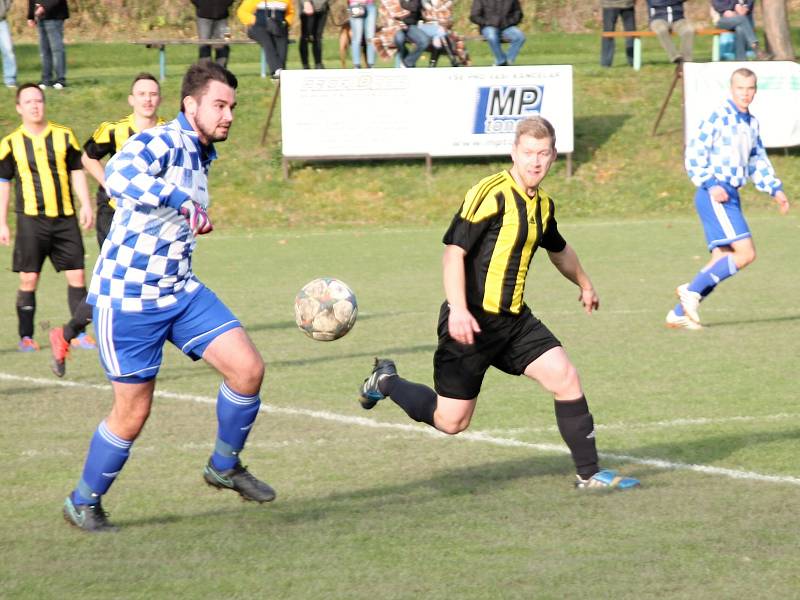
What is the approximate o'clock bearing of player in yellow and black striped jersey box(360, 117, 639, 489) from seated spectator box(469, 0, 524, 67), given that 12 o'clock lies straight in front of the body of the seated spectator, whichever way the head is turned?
The player in yellow and black striped jersey is roughly at 12 o'clock from the seated spectator.

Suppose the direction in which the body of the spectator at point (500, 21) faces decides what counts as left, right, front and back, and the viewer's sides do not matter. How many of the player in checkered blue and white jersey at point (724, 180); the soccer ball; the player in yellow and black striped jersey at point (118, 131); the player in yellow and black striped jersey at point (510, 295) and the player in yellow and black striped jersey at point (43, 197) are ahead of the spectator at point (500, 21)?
5

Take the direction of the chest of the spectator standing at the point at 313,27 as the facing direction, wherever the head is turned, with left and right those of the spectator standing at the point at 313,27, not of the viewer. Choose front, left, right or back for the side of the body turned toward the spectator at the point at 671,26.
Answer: left

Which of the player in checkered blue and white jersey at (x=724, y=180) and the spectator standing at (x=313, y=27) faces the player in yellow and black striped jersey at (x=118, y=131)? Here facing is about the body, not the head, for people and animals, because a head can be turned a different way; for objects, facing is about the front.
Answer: the spectator standing

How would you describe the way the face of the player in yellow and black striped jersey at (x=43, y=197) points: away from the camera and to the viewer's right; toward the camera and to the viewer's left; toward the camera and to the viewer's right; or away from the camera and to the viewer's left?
toward the camera and to the viewer's right

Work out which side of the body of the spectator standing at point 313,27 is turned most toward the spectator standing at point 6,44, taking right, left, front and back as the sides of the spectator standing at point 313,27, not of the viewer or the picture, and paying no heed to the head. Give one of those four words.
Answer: right

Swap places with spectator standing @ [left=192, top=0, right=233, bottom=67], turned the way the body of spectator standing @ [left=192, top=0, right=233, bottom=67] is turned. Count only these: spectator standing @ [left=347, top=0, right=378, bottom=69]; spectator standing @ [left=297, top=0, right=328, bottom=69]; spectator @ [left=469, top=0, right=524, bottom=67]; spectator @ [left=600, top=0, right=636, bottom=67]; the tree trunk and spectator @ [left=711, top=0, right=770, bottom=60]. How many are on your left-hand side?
6

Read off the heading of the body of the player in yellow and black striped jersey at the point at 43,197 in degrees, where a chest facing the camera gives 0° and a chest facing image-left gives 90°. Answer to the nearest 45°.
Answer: approximately 0°

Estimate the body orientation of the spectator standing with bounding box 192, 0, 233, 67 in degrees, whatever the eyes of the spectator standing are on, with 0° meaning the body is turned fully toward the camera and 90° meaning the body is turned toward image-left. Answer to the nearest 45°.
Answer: approximately 0°

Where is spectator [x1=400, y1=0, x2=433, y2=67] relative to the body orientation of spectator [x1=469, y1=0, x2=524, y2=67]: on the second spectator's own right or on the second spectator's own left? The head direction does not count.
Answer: on the second spectator's own right

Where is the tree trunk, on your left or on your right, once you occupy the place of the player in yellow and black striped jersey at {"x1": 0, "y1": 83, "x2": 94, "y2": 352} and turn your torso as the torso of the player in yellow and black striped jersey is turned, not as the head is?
on your left

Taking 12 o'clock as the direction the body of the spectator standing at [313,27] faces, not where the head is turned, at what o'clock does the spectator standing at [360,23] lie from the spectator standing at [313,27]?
the spectator standing at [360,23] is roughly at 8 o'clock from the spectator standing at [313,27].
